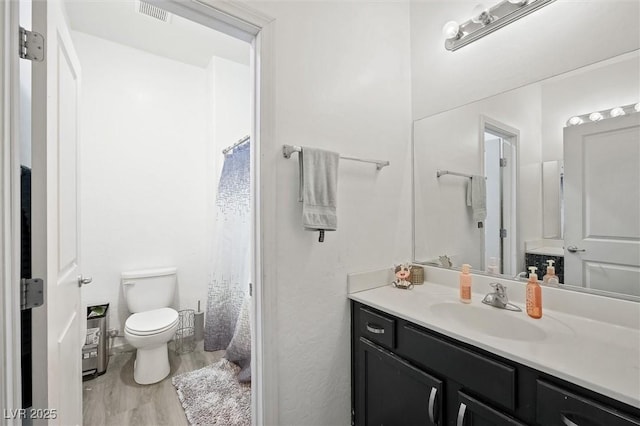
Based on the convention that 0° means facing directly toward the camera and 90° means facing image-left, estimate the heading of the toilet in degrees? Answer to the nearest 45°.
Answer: approximately 0°

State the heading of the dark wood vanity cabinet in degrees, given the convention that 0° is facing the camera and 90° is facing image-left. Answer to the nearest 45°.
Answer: approximately 45°

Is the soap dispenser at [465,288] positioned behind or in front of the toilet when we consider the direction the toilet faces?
in front

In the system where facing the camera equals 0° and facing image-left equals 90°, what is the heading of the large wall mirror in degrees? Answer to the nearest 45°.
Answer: approximately 45°
